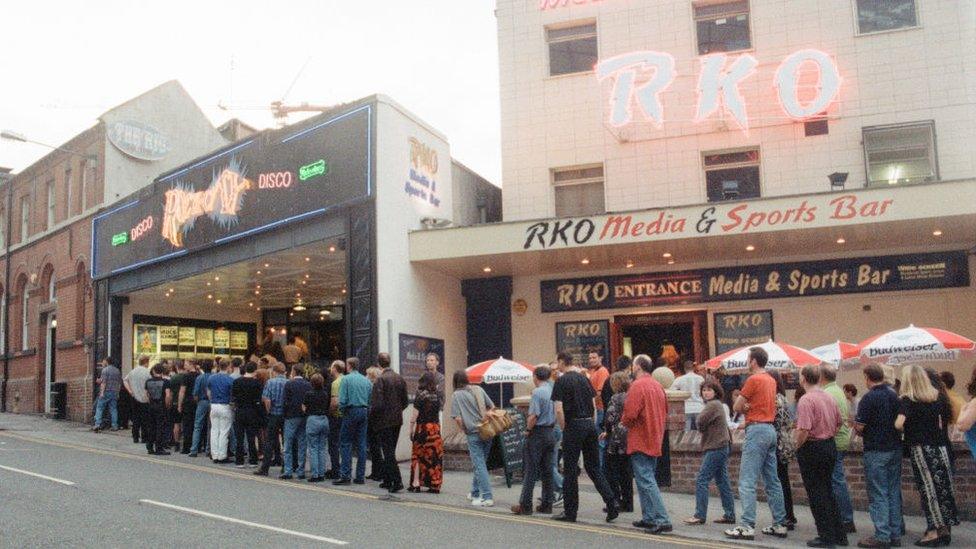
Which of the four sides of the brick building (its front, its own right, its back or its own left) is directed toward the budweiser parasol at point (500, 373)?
left

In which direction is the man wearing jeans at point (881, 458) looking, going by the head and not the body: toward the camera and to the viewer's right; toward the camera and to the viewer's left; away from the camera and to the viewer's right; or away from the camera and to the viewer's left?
away from the camera and to the viewer's left

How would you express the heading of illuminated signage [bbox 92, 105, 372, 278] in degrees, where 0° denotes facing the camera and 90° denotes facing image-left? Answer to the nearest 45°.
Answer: approximately 45°

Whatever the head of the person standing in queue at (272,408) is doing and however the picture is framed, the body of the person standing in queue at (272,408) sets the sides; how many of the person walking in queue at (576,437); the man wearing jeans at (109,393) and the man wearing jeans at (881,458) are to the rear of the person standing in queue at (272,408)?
2

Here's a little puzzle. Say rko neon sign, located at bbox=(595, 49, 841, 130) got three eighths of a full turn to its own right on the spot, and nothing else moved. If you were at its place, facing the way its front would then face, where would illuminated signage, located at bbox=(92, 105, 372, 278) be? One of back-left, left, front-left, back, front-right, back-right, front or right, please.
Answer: front-left

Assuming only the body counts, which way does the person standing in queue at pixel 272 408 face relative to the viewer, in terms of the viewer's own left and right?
facing away from the viewer and to the left of the viewer

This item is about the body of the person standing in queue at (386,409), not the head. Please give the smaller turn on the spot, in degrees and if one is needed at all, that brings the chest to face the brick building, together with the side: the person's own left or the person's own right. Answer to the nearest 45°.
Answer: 0° — they already face it

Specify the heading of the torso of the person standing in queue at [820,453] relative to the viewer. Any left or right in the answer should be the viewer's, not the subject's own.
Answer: facing away from the viewer and to the left of the viewer
